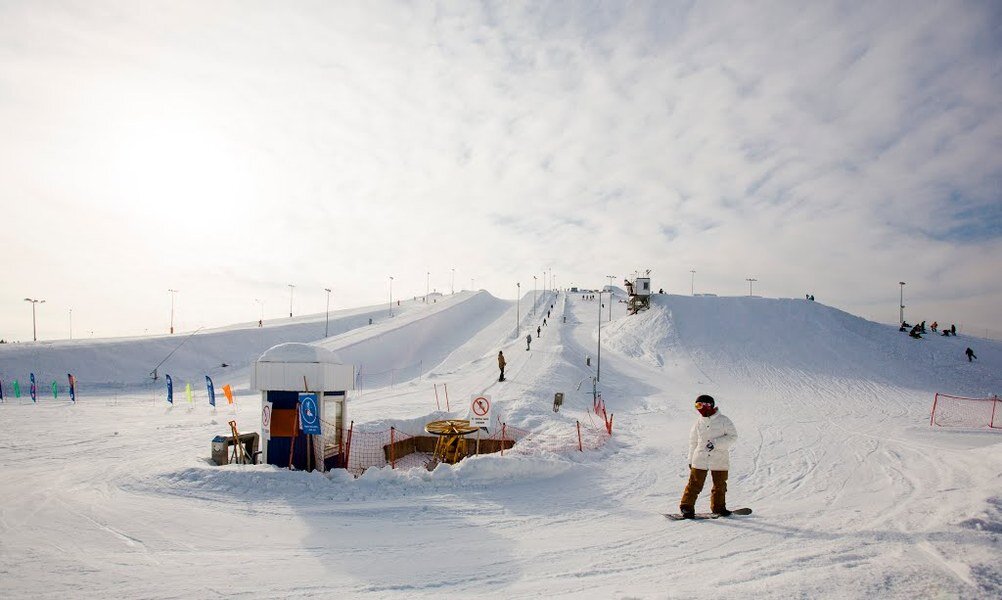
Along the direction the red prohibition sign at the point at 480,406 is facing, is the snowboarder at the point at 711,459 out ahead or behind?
ahead

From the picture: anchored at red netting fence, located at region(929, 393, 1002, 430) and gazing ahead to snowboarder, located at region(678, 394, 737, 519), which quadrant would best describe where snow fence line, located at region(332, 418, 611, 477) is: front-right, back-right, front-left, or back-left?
front-right

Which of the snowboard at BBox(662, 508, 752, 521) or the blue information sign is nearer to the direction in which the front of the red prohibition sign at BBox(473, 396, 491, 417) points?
the snowboard

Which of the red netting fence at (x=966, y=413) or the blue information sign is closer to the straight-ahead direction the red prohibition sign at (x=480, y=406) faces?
the blue information sign

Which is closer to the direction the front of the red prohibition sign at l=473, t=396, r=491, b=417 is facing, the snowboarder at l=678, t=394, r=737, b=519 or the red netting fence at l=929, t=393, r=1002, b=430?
the snowboarder

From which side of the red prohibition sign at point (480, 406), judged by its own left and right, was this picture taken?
front

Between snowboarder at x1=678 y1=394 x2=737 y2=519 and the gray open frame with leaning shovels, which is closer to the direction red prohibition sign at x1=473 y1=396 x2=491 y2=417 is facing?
the snowboarder

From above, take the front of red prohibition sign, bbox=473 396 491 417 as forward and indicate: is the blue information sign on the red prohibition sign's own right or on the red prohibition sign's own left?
on the red prohibition sign's own right
